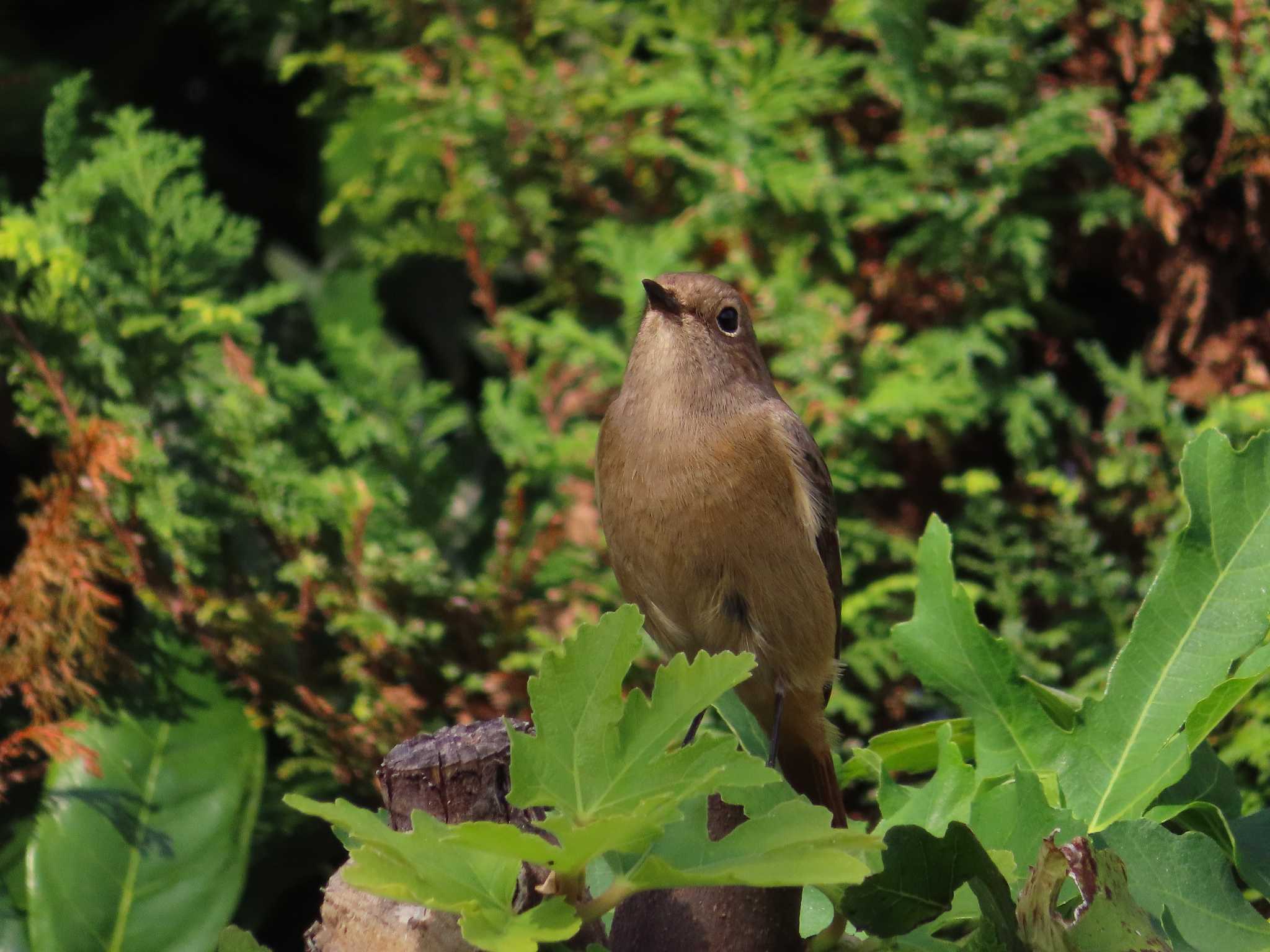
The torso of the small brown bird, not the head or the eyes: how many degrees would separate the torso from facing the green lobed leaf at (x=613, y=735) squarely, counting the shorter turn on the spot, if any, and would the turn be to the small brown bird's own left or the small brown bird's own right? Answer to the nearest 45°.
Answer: approximately 45° to the small brown bird's own left

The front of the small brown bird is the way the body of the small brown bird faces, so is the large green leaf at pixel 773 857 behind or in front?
in front

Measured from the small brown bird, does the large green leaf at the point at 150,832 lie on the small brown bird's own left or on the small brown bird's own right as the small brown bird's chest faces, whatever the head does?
on the small brown bird's own right

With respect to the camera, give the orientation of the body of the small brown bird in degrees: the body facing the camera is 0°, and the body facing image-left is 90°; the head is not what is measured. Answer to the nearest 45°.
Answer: approximately 45°

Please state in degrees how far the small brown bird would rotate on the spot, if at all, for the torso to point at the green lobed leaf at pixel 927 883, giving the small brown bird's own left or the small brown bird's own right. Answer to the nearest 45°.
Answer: approximately 45° to the small brown bird's own left
